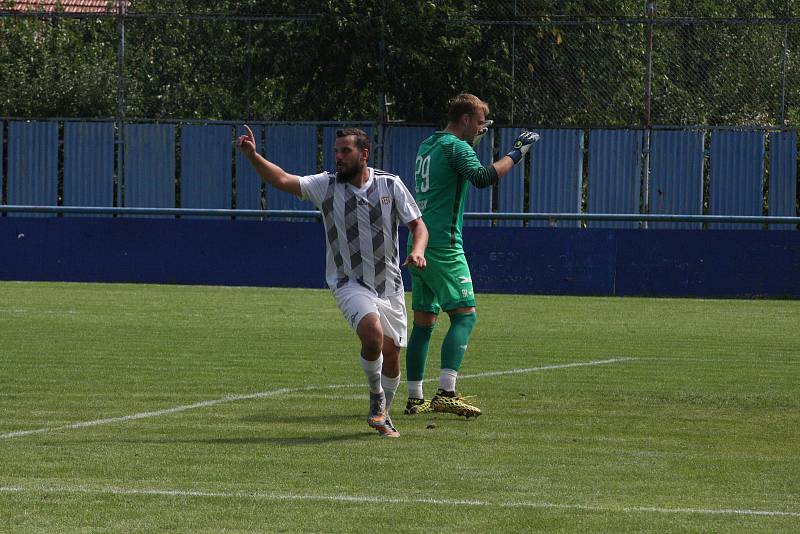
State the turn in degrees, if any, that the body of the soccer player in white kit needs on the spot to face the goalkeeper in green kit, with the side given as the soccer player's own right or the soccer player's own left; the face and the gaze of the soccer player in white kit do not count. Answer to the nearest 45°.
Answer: approximately 135° to the soccer player's own left

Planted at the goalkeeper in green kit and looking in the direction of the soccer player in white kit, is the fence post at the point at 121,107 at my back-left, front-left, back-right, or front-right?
back-right

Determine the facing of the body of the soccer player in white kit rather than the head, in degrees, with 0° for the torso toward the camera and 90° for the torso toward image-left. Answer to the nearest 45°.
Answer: approximately 0°

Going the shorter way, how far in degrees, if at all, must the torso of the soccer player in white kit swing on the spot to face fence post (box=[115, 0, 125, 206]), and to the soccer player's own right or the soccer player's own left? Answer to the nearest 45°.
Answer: approximately 180°

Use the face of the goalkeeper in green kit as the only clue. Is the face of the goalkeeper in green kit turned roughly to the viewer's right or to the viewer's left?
to the viewer's right

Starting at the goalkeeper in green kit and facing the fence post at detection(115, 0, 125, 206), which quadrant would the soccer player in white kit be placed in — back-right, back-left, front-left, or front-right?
back-left
